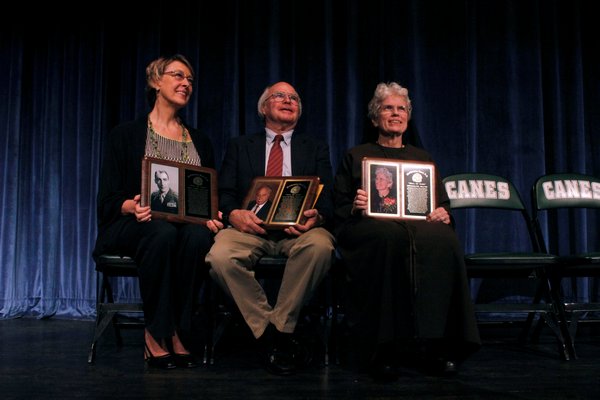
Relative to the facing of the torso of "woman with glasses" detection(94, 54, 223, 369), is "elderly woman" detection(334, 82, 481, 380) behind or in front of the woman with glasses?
in front

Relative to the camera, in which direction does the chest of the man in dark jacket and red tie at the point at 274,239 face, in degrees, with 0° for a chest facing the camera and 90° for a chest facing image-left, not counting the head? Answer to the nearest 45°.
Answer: approximately 0°

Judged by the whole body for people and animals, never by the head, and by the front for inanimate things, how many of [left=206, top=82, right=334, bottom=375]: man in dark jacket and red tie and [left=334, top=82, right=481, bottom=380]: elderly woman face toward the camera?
2

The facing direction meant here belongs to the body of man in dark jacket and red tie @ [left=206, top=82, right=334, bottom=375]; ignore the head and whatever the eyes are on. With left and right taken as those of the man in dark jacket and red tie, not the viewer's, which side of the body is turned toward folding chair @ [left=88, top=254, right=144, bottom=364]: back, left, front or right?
right

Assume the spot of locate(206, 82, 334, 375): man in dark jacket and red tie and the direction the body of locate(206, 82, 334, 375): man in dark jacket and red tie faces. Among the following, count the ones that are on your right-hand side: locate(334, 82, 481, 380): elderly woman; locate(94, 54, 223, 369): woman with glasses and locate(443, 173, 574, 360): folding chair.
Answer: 1

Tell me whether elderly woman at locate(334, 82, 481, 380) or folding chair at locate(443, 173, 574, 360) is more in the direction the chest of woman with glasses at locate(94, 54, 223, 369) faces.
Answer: the elderly woman

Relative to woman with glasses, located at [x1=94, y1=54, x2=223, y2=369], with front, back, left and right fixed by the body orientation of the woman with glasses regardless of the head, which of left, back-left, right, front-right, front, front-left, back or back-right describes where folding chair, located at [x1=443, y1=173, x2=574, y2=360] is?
front-left

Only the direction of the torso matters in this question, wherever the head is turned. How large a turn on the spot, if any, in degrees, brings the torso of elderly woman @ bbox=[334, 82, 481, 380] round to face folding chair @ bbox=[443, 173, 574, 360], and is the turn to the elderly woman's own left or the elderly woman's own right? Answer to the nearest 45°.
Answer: approximately 135° to the elderly woman's own left

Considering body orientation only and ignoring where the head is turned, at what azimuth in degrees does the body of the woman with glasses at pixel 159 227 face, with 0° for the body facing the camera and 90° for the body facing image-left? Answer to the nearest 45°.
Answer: approximately 315°

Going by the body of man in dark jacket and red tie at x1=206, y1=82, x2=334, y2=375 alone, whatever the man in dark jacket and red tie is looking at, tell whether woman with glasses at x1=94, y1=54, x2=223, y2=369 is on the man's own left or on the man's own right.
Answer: on the man's own right

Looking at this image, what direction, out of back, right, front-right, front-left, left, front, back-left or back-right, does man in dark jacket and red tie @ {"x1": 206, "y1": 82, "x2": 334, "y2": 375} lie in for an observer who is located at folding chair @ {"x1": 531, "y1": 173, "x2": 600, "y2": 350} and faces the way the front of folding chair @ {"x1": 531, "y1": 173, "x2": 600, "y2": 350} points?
right

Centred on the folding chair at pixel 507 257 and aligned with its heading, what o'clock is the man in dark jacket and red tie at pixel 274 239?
The man in dark jacket and red tie is roughly at 3 o'clock from the folding chair.

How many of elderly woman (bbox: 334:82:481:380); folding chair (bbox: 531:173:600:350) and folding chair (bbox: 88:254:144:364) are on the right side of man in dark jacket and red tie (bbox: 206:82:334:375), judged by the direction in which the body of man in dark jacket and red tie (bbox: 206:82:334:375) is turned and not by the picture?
1
